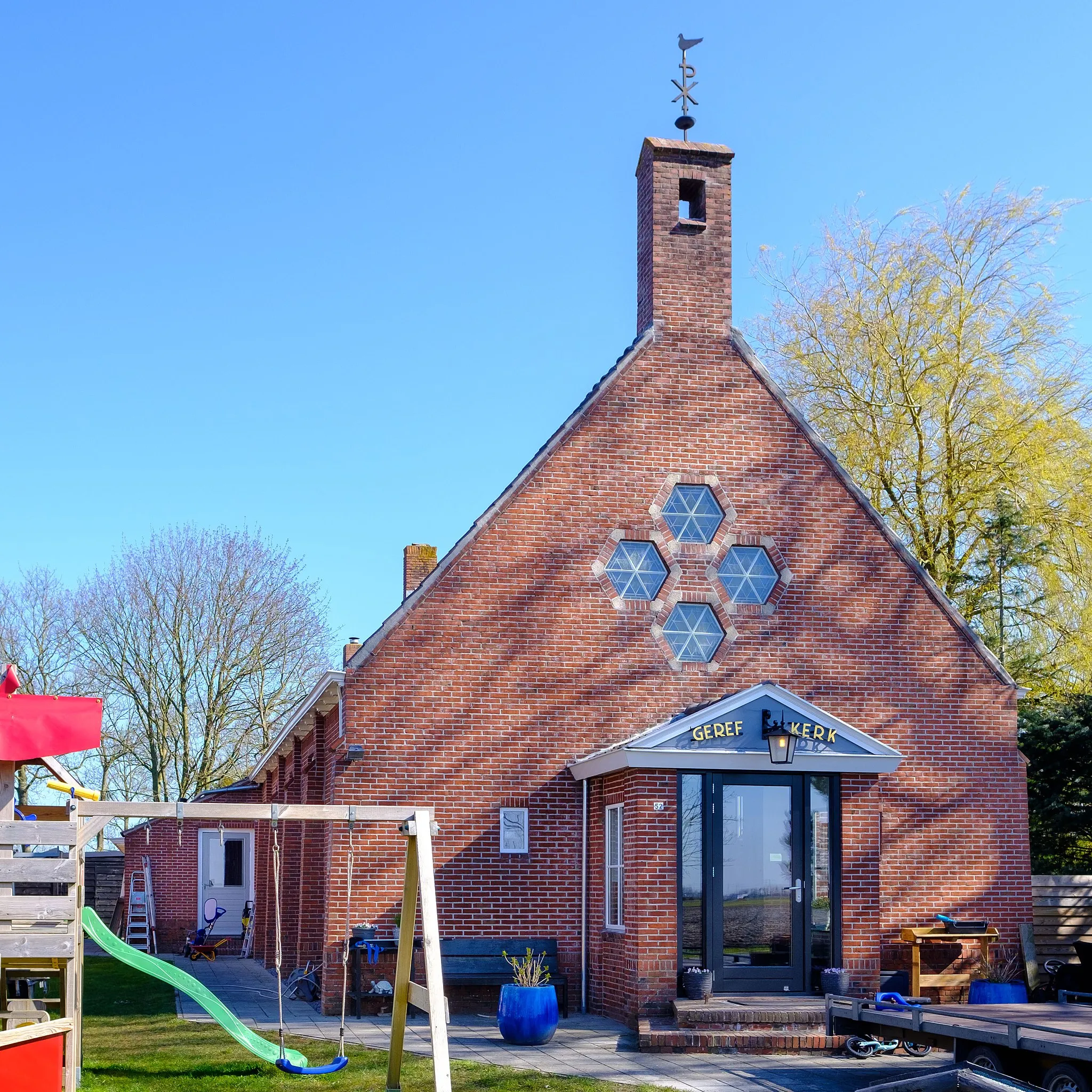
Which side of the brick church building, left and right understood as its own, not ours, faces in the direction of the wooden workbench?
front

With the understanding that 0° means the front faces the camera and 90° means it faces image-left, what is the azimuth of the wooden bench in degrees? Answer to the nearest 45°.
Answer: approximately 0°

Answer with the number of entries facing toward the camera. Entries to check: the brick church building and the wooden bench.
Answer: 2

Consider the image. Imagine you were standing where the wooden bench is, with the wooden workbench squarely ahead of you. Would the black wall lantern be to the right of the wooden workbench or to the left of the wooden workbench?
right
